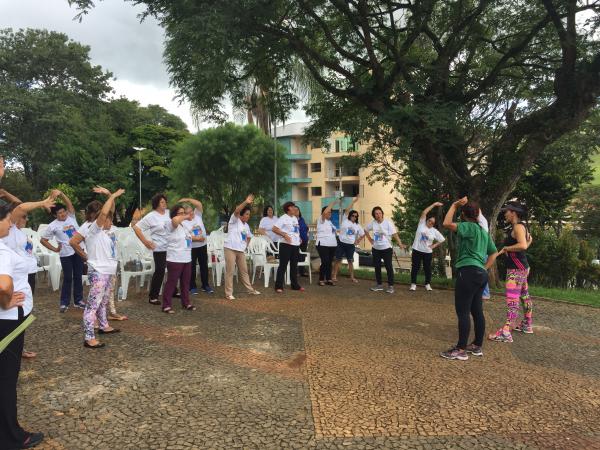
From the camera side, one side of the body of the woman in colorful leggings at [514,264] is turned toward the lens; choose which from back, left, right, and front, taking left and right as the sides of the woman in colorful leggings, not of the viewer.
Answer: left

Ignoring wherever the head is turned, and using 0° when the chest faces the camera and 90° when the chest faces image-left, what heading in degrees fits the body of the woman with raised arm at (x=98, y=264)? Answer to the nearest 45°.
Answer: approximately 270°

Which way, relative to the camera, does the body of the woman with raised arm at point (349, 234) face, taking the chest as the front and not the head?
toward the camera

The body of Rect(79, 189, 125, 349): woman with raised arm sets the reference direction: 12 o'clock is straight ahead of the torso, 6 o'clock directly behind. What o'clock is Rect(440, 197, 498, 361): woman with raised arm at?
Rect(440, 197, 498, 361): woman with raised arm is roughly at 1 o'clock from Rect(79, 189, 125, 349): woman with raised arm.

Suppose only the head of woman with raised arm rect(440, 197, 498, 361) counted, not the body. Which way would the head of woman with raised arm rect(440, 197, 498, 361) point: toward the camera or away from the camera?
away from the camera

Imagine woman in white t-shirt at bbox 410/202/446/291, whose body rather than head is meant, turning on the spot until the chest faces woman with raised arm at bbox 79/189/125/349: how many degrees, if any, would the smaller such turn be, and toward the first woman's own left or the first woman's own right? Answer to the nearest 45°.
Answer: approximately 45° to the first woman's own right

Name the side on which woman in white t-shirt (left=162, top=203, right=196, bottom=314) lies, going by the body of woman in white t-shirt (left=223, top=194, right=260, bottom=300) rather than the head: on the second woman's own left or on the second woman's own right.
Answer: on the second woman's own right

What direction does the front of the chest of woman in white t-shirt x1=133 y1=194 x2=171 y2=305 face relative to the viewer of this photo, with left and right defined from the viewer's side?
facing the viewer and to the right of the viewer

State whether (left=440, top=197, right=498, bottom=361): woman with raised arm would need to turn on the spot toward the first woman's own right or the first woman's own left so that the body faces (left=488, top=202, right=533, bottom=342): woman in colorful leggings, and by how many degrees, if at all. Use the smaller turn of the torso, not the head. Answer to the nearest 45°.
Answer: approximately 90° to the first woman's own right

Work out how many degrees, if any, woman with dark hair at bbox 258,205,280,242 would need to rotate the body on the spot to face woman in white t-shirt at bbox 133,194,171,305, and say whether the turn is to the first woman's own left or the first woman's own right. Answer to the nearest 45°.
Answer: approximately 90° to the first woman's own right

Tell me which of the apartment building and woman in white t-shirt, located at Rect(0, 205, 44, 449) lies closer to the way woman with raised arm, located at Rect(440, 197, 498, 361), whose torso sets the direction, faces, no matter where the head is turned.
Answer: the apartment building

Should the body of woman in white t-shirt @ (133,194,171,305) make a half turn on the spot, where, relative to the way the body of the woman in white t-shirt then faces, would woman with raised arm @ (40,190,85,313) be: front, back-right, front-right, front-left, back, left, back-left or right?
front-left
